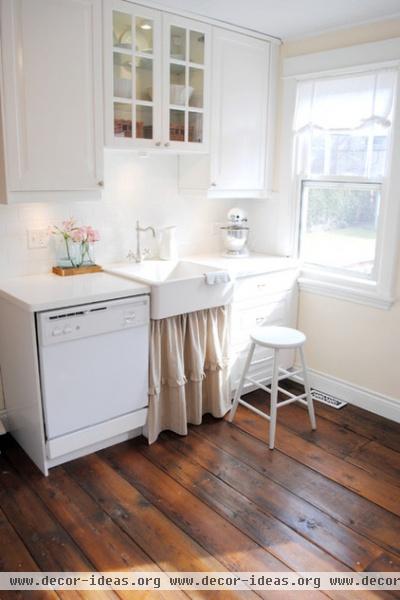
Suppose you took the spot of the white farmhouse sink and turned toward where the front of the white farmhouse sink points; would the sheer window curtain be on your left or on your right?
on your left

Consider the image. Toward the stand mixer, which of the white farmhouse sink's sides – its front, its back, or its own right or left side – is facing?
left

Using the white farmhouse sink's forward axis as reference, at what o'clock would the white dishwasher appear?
The white dishwasher is roughly at 3 o'clock from the white farmhouse sink.

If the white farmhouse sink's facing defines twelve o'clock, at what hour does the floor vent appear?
The floor vent is roughly at 10 o'clock from the white farmhouse sink.

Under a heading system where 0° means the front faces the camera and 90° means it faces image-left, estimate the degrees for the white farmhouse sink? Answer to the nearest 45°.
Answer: approximately 315°

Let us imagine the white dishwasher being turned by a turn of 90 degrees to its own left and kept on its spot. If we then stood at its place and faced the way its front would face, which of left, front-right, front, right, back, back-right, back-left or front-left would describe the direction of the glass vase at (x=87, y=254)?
front-left

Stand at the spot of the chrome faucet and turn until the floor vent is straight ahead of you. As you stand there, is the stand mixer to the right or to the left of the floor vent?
left

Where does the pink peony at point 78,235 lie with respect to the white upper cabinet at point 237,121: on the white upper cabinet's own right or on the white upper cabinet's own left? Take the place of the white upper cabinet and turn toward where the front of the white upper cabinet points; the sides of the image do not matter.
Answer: on the white upper cabinet's own right
